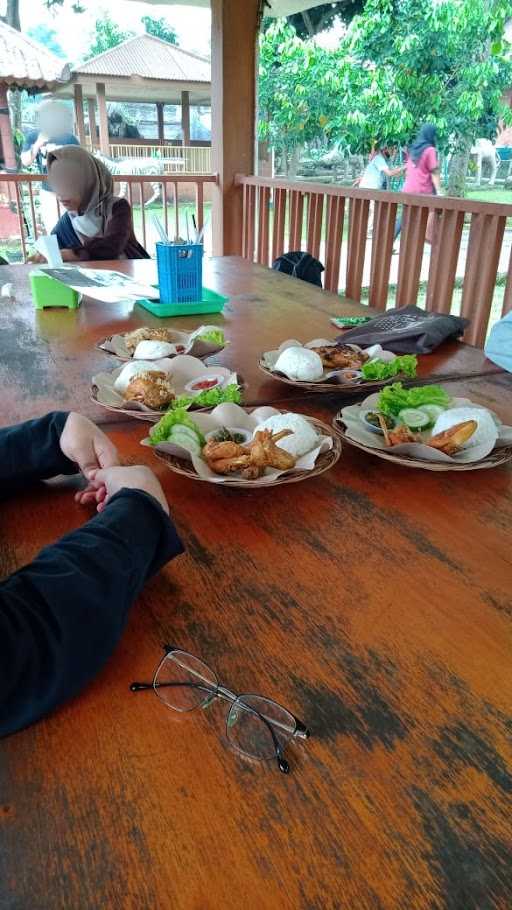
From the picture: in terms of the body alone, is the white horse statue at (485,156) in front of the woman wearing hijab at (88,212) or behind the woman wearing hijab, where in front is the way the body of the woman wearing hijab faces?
behind

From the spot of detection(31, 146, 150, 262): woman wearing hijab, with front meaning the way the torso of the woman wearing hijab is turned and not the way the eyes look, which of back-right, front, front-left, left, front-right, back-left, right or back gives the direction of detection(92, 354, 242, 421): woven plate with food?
front-left

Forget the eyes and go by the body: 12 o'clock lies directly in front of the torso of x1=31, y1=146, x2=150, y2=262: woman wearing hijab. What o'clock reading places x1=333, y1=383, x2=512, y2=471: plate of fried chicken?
The plate of fried chicken is roughly at 10 o'clock from the woman wearing hijab.

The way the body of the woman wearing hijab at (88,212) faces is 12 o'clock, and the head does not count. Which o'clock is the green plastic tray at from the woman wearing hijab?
The green plastic tray is roughly at 10 o'clock from the woman wearing hijab.

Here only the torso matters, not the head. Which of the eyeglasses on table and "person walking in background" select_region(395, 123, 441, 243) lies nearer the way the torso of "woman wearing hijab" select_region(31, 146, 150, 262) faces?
the eyeglasses on table

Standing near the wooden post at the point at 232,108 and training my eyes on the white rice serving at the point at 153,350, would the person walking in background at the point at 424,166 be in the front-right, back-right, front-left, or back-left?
back-left

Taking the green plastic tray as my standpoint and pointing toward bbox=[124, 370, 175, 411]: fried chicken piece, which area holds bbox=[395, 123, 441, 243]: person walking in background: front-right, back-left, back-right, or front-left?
back-left

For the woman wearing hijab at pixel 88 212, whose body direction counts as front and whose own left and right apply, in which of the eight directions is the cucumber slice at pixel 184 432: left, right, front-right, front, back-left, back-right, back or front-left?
front-left

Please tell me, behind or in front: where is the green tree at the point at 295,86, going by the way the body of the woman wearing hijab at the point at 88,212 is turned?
behind

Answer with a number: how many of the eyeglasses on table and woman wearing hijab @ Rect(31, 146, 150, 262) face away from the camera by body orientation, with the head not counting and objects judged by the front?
0

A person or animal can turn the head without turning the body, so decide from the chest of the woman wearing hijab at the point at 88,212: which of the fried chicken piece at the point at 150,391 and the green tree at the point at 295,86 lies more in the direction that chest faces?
the fried chicken piece

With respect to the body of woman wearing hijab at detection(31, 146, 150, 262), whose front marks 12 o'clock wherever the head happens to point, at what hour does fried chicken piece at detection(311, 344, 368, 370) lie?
The fried chicken piece is roughly at 10 o'clock from the woman wearing hijab.
